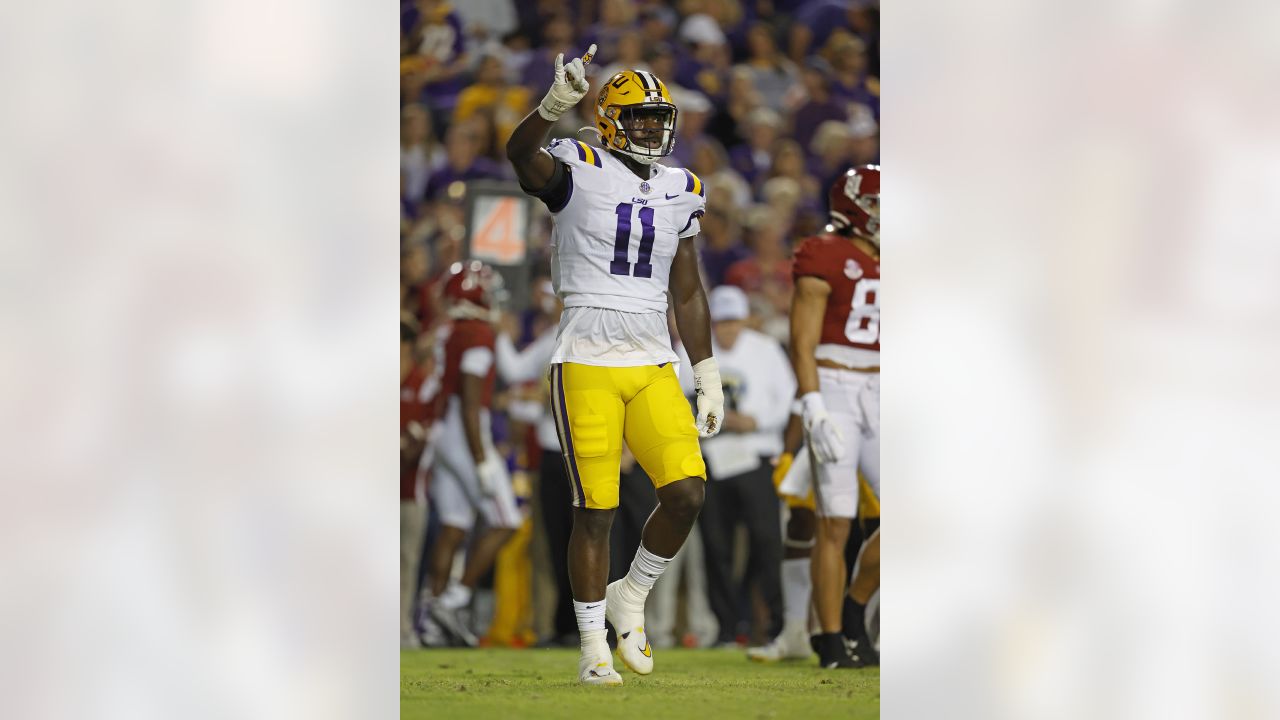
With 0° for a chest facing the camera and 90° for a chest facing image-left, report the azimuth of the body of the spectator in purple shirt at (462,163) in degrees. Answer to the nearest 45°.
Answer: approximately 0°

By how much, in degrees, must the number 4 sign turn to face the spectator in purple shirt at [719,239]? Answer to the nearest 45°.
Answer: approximately 180°
